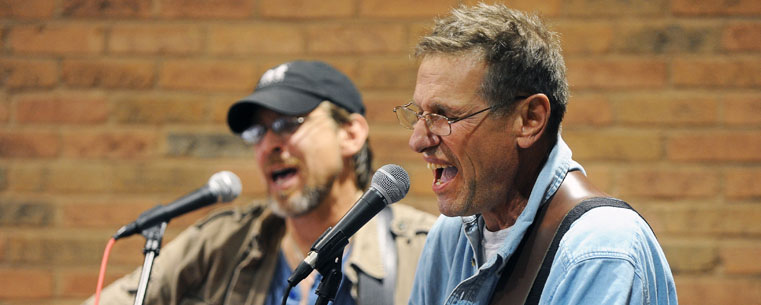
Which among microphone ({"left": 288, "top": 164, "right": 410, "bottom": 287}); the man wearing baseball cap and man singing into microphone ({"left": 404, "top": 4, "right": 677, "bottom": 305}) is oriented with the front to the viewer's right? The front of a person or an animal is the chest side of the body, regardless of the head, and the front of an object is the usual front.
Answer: the microphone

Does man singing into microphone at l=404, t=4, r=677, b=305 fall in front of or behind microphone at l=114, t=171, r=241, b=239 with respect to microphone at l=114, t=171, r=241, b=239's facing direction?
in front

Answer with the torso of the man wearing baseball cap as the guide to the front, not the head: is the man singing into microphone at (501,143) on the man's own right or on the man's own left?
on the man's own left

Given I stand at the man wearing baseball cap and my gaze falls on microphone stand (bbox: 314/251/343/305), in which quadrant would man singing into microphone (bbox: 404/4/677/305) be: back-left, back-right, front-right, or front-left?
front-left

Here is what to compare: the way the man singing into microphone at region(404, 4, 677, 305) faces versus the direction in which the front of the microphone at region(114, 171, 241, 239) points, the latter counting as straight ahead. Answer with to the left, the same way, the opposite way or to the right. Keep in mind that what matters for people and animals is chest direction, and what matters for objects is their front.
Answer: the opposite way

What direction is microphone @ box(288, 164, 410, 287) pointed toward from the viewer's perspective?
to the viewer's right

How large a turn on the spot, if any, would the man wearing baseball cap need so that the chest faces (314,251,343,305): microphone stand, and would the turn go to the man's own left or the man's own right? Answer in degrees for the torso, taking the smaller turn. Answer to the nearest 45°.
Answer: approximately 45° to the man's own left

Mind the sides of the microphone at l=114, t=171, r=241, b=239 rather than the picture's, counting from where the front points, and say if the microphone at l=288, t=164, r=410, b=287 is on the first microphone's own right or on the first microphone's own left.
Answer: on the first microphone's own right

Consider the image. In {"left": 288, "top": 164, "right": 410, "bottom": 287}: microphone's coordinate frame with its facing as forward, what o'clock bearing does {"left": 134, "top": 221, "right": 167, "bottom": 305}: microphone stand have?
The microphone stand is roughly at 7 o'clock from the microphone.

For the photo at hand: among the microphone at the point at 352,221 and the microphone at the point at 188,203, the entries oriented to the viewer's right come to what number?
2

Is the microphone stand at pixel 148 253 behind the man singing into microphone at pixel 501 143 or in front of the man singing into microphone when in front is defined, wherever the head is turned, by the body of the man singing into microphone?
in front

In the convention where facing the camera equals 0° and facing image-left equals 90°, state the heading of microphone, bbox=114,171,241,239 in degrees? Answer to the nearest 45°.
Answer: approximately 270°

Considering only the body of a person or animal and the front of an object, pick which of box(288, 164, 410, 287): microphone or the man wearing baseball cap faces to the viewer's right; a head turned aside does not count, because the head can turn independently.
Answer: the microphone
